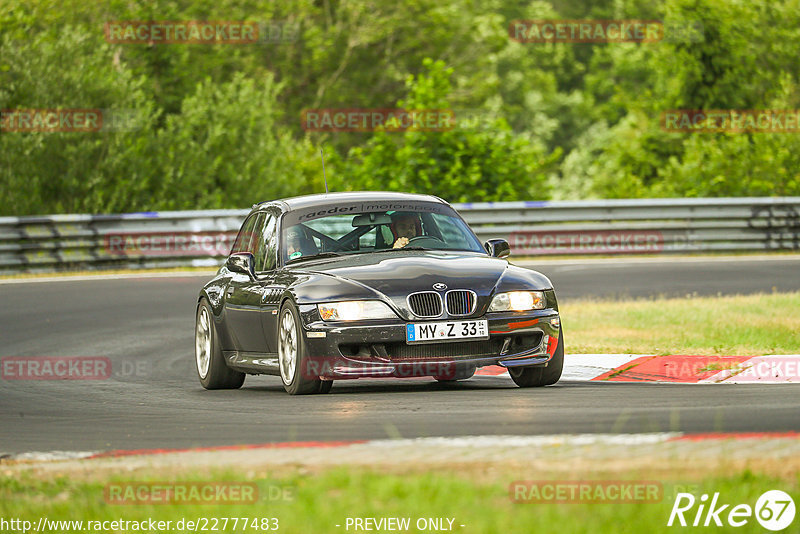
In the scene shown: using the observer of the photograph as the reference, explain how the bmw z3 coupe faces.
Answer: facing the viewer

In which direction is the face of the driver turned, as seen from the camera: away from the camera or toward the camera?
toward the camera

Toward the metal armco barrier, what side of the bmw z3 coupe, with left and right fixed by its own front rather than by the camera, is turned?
back
